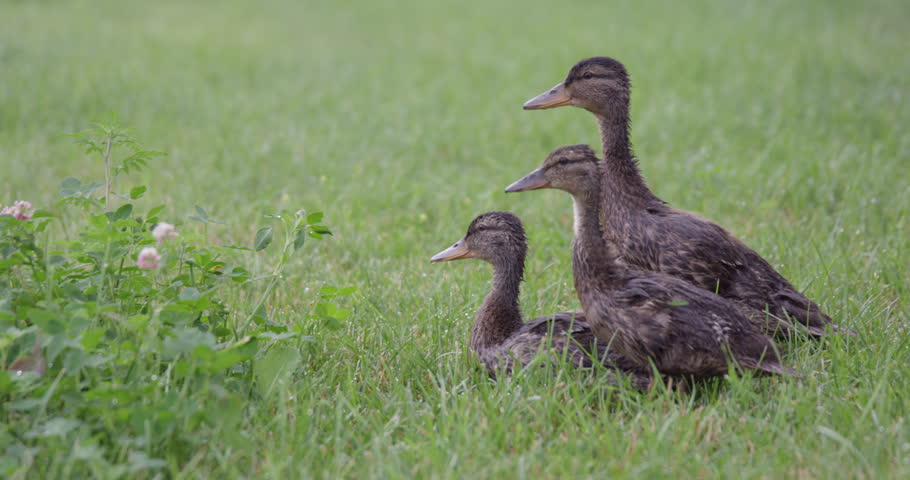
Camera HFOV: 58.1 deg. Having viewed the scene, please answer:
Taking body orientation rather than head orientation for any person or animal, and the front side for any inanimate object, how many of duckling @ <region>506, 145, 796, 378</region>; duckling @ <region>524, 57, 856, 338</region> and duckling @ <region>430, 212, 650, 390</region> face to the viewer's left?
3

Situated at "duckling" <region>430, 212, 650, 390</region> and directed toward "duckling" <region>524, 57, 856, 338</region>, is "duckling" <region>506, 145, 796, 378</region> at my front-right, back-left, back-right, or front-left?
front-right

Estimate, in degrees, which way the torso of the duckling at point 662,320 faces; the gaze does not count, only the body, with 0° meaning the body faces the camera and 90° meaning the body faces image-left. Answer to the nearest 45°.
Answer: approximately 90°

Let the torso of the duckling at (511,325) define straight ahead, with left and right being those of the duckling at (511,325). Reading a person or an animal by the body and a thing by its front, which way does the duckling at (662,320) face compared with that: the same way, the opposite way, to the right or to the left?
the same way

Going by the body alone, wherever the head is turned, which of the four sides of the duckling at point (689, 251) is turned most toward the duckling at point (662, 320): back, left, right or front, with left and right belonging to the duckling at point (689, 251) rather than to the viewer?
left

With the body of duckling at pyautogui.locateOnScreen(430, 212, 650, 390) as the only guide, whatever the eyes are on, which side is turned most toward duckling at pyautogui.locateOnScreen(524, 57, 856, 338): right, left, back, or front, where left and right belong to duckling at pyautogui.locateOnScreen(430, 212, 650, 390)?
back

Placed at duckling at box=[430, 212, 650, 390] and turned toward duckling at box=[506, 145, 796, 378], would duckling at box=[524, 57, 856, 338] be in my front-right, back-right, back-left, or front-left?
front-left

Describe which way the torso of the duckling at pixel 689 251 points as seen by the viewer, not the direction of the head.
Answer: to the viewer's left

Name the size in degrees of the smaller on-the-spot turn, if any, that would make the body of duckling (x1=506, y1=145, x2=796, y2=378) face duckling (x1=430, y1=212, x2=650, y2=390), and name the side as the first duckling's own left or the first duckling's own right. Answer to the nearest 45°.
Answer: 0° — it already faces it

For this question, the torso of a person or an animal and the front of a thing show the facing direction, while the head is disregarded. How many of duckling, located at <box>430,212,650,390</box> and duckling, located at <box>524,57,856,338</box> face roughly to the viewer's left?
2

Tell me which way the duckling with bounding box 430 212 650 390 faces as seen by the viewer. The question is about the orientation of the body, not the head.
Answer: to the viewer's left

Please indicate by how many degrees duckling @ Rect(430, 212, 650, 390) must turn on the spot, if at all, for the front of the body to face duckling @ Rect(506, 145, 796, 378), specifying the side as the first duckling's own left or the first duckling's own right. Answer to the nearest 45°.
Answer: approximately 135° to the first duckling's own left

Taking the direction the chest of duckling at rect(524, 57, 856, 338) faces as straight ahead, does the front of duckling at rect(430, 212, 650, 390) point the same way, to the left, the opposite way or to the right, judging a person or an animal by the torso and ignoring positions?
the same way

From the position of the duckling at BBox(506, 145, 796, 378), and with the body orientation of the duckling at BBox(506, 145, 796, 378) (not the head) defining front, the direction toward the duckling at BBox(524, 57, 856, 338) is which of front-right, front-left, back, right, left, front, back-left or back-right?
right
